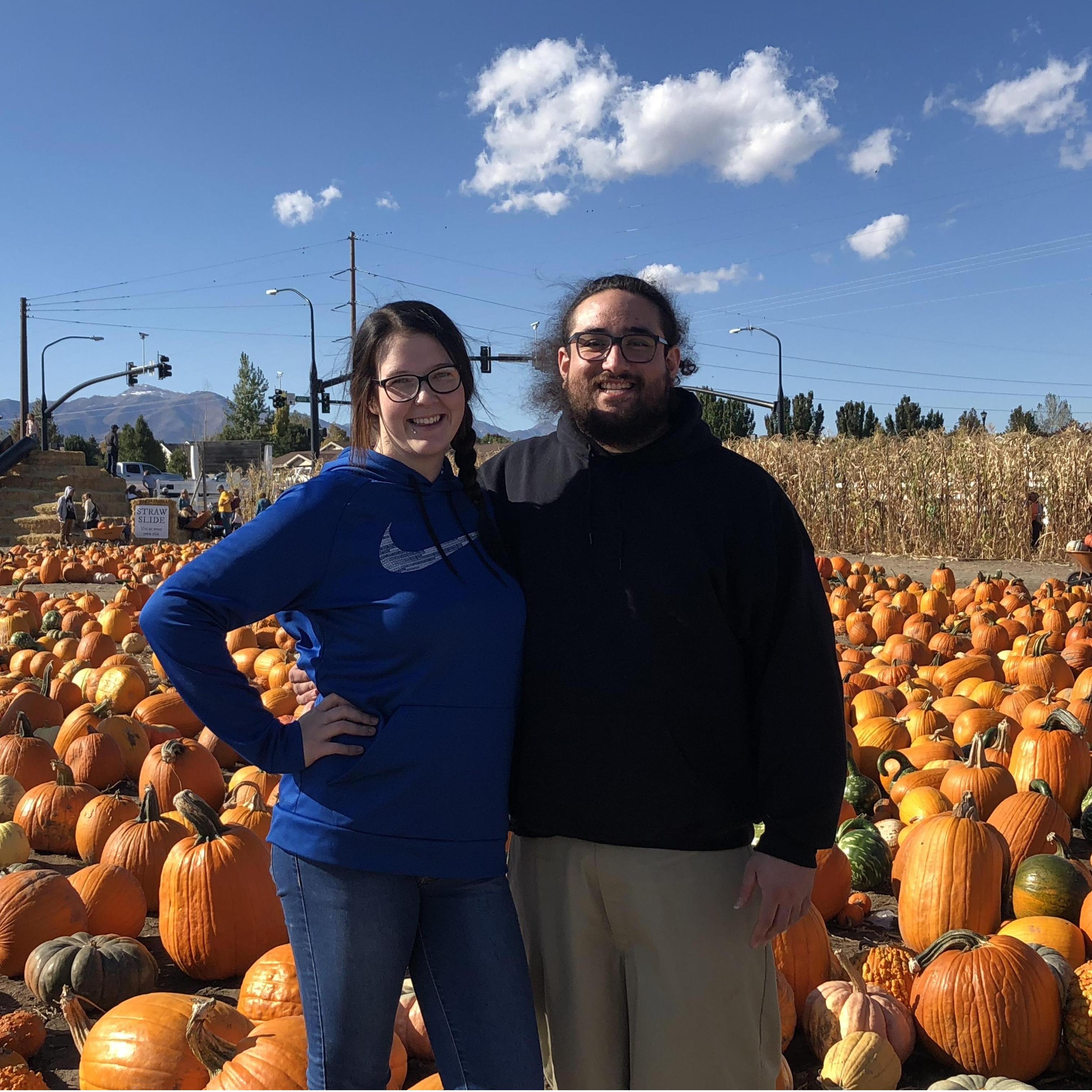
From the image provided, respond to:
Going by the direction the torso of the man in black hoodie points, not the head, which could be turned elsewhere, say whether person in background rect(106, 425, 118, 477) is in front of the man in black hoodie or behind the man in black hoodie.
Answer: behind

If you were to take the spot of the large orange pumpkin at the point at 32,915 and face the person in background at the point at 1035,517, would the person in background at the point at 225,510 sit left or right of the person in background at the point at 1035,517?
left

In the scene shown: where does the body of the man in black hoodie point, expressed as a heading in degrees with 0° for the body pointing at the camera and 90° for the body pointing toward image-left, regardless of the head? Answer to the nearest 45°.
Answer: approximately 0°

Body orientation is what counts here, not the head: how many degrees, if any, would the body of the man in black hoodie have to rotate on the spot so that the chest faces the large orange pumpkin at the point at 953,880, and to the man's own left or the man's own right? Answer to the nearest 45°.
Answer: approximately 135° to the man's own left

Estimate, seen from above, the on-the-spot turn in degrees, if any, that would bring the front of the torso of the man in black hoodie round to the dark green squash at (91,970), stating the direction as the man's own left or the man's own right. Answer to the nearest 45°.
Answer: approximately 135° to the man's own right

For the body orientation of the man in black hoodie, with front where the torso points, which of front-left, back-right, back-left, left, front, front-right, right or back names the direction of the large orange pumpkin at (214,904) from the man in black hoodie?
back-right

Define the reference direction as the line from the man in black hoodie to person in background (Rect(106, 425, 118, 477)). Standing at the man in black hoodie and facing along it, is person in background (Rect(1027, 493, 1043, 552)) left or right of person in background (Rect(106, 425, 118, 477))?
right

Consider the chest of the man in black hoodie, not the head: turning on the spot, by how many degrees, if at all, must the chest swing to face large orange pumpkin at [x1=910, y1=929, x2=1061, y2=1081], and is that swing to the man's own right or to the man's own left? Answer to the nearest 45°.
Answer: approximately 135° to the man's own left

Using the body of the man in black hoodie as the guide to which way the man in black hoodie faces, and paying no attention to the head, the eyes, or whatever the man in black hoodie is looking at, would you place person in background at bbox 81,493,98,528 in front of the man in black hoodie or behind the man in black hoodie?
behind

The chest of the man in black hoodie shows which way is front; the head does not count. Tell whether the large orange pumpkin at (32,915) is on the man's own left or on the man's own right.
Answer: on the man's own right
